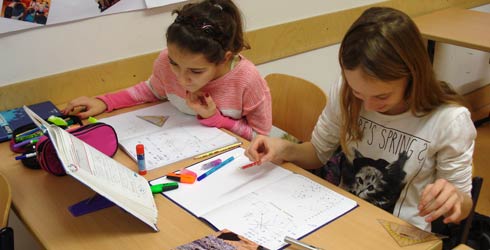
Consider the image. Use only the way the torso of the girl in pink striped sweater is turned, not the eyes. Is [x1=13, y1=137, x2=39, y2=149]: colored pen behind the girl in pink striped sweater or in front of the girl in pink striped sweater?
in front

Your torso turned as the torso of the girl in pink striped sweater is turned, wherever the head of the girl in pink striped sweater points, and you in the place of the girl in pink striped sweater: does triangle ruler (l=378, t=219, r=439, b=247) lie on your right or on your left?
on your left

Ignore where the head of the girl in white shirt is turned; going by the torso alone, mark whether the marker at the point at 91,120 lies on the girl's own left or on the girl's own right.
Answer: on the girl's own right

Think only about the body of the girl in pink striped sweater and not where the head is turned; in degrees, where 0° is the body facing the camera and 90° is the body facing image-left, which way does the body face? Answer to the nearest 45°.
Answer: approximately 45°

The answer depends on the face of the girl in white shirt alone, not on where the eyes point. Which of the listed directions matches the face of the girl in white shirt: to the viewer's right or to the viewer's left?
to the viewer's left
